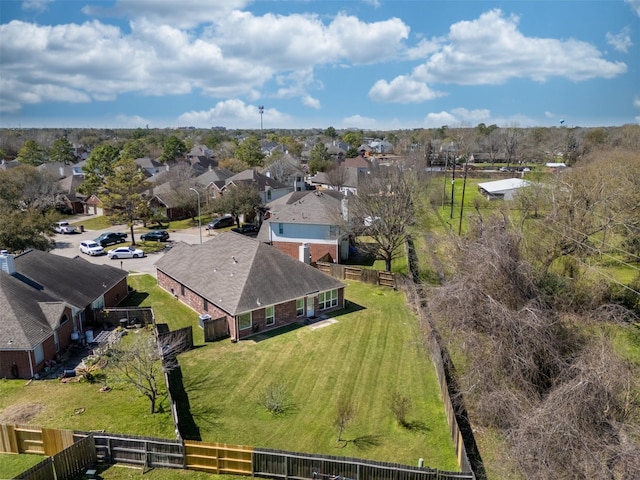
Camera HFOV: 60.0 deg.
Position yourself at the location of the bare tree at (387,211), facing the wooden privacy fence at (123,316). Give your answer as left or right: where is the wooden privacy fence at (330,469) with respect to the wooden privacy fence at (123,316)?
left

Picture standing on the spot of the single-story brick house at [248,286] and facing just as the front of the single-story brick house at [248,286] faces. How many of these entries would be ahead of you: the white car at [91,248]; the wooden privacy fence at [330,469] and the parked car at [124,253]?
2

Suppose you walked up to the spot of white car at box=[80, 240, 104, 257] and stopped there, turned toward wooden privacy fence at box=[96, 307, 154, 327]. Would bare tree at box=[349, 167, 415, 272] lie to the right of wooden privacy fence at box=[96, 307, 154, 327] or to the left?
left

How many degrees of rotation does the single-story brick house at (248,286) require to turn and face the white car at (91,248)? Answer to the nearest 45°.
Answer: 0° — it already faces it

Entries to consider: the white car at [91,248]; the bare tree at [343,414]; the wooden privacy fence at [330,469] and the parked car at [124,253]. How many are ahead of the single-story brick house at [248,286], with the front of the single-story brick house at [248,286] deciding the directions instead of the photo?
2

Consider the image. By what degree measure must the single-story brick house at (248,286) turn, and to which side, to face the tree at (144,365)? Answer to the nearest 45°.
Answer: approximately 90° to its left

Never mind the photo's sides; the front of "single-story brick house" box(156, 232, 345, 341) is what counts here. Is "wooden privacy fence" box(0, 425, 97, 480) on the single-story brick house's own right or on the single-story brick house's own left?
on the single-story brick house's own left

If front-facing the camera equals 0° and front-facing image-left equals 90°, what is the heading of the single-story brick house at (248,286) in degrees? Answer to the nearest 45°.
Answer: approximately 135°

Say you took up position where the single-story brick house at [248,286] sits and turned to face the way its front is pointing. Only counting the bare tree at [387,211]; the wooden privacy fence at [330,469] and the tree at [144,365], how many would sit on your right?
1

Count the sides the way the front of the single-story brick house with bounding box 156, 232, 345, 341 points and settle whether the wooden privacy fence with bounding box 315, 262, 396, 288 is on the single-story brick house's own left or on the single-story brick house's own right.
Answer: on the single-story brick house's own right

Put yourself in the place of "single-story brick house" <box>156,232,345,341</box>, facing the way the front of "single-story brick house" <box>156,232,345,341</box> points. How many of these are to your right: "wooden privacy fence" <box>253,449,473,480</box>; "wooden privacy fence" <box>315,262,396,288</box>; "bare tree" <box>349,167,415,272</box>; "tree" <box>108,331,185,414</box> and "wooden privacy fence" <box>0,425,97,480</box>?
2

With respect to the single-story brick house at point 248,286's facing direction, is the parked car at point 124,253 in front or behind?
in front

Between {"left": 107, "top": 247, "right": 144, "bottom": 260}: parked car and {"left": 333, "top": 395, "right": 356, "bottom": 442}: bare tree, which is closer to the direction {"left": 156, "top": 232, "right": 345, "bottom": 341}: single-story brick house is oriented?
the parked car

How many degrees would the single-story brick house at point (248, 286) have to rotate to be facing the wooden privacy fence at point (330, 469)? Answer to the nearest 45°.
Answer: approximately 135° to its left

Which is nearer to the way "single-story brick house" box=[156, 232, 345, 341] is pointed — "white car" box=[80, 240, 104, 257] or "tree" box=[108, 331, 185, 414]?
the white car

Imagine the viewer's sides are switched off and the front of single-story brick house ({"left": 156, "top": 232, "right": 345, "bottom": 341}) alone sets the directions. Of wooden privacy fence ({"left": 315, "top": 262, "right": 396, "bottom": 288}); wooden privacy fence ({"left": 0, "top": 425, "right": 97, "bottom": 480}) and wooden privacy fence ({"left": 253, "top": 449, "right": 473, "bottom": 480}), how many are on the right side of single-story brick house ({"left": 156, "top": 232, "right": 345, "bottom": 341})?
1
